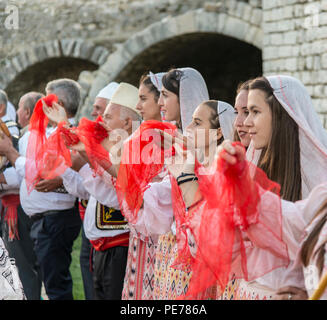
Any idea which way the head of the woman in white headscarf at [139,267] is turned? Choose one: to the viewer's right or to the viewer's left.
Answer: to the viewer's left

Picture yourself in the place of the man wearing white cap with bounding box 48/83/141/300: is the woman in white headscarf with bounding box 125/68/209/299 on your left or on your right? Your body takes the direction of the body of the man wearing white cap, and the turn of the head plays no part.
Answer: on your left

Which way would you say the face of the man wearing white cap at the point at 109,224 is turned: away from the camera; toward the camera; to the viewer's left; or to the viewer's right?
to the viewer's left

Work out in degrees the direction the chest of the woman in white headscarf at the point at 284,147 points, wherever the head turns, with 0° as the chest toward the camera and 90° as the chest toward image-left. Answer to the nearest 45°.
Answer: approximately 90°

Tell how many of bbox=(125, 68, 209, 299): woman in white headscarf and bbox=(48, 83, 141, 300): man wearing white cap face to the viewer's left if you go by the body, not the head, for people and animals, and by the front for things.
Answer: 2
